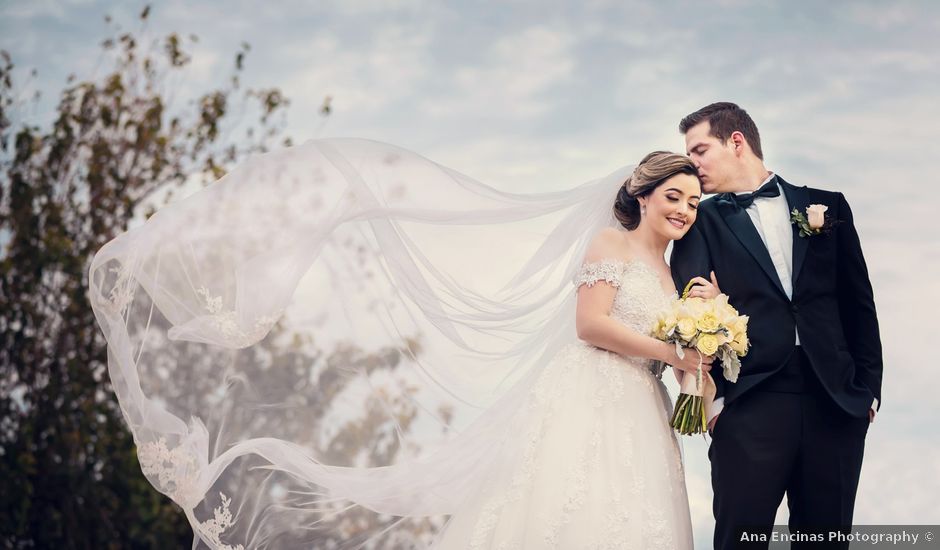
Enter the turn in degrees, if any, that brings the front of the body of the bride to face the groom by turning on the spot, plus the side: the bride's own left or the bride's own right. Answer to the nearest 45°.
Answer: approximately 45° to the bride's own left

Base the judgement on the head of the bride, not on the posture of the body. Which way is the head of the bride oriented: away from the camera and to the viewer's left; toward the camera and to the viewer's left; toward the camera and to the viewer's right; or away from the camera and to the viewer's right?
toward the camera and to the viewer's right

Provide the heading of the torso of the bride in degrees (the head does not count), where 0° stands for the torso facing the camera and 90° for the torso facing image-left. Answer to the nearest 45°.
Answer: approximately 315°

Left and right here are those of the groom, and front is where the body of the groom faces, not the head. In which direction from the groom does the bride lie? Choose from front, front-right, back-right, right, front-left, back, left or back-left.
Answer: right

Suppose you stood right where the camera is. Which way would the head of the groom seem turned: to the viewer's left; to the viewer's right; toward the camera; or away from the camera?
to the viewer's left

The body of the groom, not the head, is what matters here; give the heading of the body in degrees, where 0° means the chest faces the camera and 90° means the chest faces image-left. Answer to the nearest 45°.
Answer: approximately 0°

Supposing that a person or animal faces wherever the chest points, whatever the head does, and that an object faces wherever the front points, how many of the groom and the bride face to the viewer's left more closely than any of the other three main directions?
0
